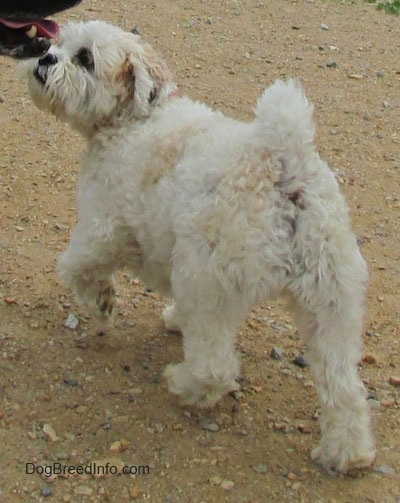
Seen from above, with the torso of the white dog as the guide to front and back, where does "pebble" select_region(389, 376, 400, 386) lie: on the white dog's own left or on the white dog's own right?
on the white dog's own right

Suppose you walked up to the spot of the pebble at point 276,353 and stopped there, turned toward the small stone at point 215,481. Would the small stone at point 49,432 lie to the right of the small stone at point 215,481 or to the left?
right

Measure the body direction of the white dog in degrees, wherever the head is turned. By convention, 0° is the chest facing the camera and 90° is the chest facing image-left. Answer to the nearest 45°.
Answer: approximately 135°
